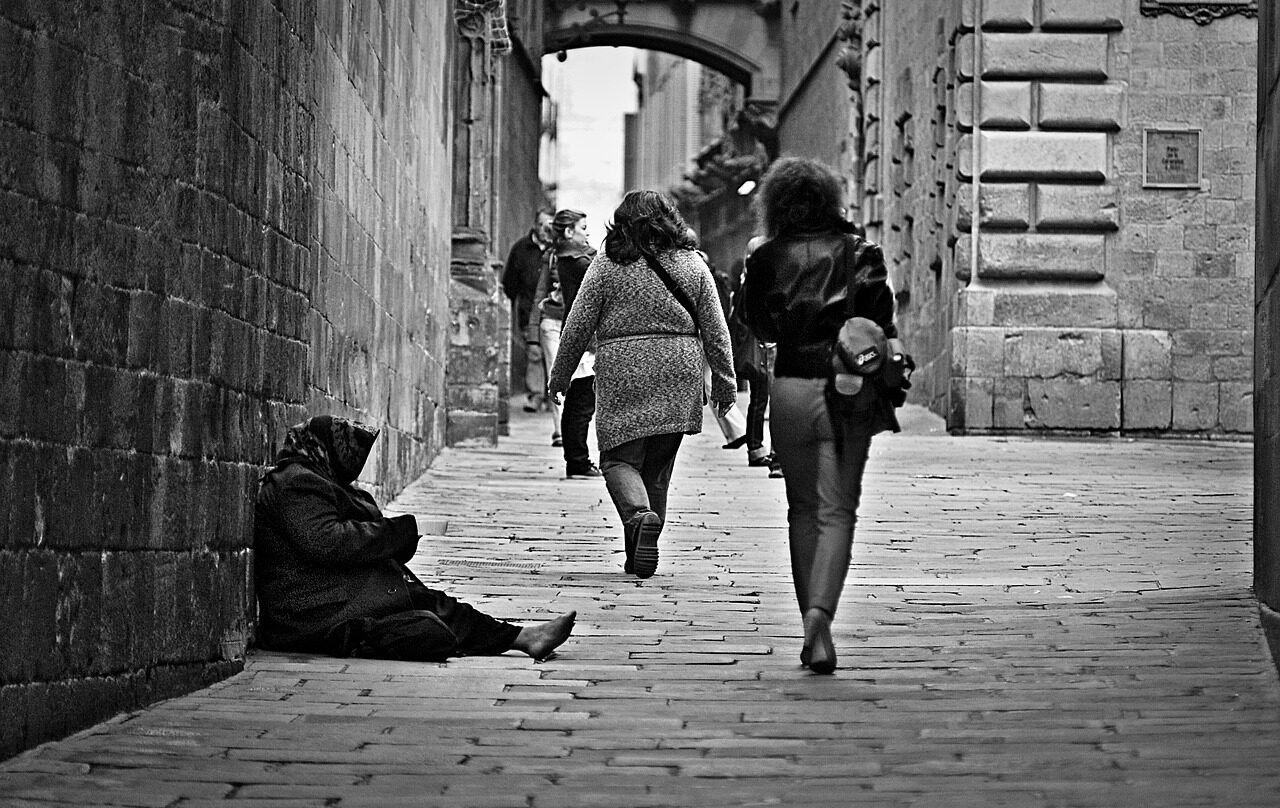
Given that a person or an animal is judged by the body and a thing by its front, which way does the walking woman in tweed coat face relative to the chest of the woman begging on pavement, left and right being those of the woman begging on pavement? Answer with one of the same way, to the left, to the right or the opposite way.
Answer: to the left

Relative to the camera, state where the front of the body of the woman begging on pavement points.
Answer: to the viewer's right

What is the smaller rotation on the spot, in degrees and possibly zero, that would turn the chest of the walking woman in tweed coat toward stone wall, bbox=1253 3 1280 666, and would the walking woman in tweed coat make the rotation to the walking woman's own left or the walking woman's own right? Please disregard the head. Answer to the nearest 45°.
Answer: approximately 135° to the walking woman's own right

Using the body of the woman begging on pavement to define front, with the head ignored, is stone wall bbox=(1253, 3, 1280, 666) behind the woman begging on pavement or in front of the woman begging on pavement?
in front

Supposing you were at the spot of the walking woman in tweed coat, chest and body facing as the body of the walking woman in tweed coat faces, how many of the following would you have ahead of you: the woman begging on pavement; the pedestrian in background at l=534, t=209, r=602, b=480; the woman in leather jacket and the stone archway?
2

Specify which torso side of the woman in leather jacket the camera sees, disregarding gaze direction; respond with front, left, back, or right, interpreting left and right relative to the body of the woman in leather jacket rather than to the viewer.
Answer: back

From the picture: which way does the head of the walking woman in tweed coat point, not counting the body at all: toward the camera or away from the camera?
away from the camera

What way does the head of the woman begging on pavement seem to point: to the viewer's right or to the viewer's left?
to the viewer's right

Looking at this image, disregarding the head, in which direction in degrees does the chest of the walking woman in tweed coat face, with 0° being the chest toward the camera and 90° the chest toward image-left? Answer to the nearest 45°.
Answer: approximately 180°

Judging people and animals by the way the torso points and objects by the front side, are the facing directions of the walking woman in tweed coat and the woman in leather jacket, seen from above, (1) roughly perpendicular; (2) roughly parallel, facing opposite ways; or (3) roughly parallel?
roughly parallel

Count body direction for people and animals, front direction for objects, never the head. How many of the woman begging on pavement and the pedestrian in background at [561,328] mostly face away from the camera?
0

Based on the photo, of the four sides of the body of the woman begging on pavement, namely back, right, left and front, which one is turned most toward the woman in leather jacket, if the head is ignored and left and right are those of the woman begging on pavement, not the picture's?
front

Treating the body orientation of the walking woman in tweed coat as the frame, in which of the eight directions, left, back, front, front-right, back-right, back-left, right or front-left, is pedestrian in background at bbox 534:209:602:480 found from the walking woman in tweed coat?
front
